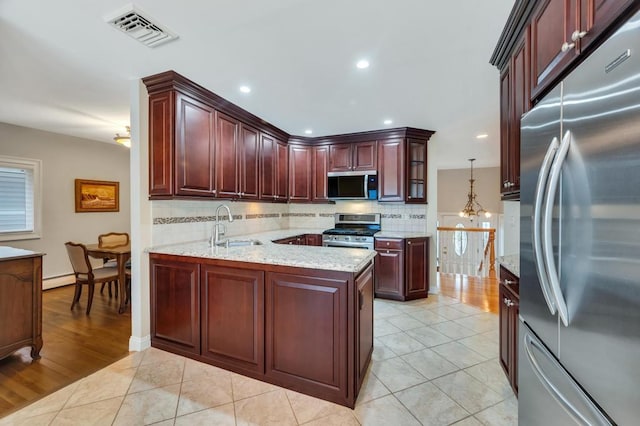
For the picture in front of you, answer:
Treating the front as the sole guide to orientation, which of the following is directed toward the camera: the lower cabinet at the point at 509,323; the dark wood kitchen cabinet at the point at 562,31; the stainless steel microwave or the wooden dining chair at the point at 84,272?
the stainless steel microwave

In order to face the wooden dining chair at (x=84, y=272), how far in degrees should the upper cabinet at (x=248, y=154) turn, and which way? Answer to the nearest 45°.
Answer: approximately 135° to its right

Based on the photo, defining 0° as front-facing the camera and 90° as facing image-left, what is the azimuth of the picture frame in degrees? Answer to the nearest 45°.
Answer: approximately 315°

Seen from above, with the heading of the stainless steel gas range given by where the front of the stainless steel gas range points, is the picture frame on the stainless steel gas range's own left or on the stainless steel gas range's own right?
on the stainless steel gas range's own right

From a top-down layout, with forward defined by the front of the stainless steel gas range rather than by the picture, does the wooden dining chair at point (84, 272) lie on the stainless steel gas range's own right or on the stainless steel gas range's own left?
on the stainless steel gas range's own right

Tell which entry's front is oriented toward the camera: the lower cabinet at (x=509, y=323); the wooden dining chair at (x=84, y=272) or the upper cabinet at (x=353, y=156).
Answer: the upper cabinet

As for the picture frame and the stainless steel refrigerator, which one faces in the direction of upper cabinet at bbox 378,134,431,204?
the picture frame

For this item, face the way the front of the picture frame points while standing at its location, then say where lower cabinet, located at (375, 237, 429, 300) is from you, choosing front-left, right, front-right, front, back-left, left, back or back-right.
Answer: front

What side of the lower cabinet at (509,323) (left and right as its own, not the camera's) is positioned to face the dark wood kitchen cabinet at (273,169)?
front

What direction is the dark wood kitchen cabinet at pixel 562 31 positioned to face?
to the viewer's left
